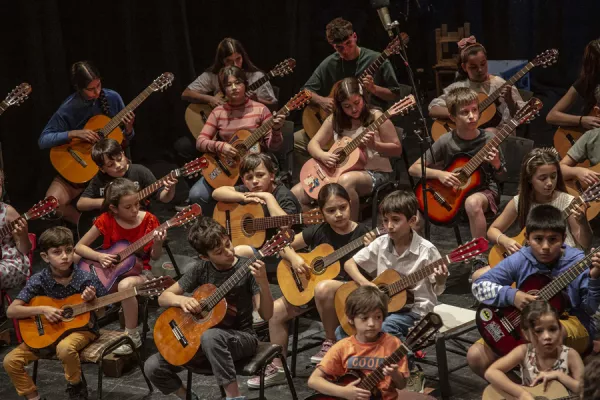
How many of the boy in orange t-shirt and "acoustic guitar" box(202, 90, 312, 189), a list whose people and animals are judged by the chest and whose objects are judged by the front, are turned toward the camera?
2

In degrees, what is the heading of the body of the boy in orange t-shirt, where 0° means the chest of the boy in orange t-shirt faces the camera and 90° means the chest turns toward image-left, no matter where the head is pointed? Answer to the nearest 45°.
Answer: approximately 0°

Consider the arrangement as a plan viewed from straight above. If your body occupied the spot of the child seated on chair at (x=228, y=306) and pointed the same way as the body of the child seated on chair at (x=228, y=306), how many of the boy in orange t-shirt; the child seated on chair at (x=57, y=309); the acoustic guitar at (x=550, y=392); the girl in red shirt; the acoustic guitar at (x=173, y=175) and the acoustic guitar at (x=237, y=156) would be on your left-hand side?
2

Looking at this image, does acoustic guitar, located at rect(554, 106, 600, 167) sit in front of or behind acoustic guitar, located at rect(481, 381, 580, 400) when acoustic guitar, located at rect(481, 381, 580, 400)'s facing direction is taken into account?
behind

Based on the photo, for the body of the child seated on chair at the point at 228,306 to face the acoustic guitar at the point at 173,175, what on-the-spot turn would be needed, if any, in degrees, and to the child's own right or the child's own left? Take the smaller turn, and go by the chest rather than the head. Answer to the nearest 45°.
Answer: approximately 135° to the child's own right

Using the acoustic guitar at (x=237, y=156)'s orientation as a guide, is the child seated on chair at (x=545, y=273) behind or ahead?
ahead

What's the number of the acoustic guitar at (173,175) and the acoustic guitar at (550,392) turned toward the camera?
2

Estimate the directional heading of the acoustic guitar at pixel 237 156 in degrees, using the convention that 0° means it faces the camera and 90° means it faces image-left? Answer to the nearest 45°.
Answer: approximately 0°

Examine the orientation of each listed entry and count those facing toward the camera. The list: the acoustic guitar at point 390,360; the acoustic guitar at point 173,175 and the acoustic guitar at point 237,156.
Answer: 3
